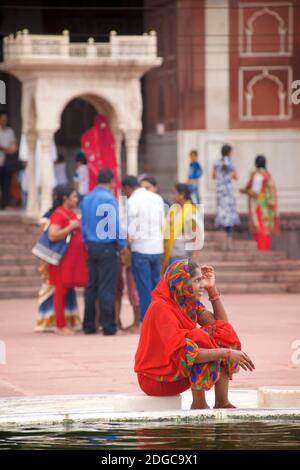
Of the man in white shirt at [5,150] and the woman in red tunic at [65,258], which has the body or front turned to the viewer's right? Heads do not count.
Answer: the woman in red tunic

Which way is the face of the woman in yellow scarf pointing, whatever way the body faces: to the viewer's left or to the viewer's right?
to the viewer's left

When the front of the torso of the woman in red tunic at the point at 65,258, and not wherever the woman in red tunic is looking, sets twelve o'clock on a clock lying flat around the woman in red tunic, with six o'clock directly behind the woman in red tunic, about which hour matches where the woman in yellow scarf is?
The woman in yellow scarf is roughly at 12 o'clock from the woman in red tunic.

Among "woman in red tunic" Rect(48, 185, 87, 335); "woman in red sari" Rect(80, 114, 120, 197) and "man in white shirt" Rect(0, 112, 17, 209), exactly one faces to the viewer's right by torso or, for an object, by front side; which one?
"woman in red tunic" Rect(48, 185, 87, 335)

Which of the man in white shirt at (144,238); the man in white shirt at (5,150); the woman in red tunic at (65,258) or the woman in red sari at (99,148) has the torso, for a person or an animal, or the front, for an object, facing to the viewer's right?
the woman in red tunic at (65,258)

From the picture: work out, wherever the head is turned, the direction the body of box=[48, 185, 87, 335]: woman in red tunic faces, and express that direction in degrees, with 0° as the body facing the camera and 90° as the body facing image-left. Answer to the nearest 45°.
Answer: approximately 270°

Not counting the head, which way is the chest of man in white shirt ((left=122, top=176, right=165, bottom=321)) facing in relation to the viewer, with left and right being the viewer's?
facing away from the viewer and to the left of the viewer
